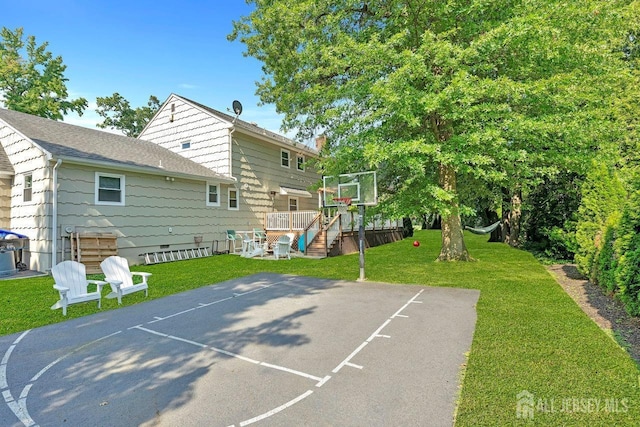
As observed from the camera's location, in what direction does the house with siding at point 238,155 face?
facing away from the viewer and to the left of the viewer

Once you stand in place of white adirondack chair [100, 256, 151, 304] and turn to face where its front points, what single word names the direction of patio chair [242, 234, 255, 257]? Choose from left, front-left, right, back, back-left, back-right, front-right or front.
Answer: left

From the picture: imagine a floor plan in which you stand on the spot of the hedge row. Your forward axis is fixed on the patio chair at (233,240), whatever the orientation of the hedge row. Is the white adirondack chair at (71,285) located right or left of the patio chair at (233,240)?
left

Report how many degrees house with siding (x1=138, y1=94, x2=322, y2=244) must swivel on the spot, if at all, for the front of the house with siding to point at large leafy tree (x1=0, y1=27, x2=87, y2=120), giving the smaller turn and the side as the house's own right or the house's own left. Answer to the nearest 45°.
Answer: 0° — it already faces it

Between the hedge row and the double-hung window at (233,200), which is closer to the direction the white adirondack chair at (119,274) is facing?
the hedge row

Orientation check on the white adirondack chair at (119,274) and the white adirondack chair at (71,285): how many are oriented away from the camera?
0

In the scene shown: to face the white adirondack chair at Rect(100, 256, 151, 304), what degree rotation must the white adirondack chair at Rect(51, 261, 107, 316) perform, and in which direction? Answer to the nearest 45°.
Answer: approximately 90° to its left

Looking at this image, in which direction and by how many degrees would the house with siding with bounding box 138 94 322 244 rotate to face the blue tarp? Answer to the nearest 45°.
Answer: approximately 90° to its left

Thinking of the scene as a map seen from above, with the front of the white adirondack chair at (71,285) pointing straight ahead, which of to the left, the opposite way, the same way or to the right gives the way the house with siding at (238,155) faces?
the opposite way
